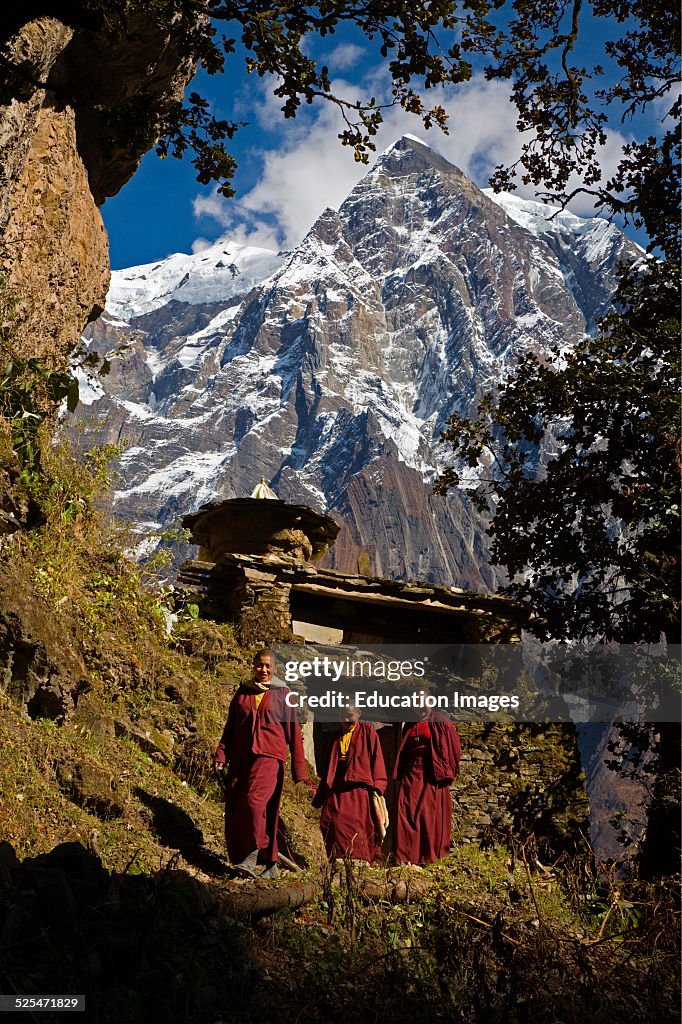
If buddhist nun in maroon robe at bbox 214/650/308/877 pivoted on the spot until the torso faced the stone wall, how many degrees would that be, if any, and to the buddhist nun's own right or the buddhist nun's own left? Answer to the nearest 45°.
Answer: approximately 135° to the buddhist nun's own left

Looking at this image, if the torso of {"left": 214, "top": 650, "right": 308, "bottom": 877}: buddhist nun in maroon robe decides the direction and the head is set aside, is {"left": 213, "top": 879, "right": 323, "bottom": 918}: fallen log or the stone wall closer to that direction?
the fallen log

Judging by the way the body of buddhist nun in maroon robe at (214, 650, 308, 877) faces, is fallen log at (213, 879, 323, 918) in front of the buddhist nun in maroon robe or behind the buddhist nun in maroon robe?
in front

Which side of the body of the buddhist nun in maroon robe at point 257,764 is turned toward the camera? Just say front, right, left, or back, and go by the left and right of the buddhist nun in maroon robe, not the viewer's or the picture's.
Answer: front

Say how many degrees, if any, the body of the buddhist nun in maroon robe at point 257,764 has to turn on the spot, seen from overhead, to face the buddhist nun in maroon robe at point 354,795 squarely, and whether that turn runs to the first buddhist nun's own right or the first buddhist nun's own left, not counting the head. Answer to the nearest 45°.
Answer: approximately 135° to the first buddhist nun's own left

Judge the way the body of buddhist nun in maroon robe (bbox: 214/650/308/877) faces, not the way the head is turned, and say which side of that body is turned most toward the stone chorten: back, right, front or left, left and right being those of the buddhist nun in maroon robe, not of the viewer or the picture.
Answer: back

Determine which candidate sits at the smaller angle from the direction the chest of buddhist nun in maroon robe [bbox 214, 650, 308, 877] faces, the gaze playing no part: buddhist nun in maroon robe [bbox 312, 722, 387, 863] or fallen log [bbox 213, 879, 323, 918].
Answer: the fallen log

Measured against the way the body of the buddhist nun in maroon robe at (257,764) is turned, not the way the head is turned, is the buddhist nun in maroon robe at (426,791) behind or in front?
behind

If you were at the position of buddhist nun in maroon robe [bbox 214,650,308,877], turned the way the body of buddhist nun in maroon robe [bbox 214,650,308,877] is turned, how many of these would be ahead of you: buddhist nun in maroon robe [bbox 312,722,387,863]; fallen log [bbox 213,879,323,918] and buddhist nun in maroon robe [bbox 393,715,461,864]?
1

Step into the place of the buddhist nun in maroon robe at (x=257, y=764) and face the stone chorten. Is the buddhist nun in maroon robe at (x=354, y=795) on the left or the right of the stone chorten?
right

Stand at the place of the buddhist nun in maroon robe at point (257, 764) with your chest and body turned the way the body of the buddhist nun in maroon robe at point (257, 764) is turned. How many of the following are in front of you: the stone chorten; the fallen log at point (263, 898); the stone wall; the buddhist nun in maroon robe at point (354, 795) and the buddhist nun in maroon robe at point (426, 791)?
1
